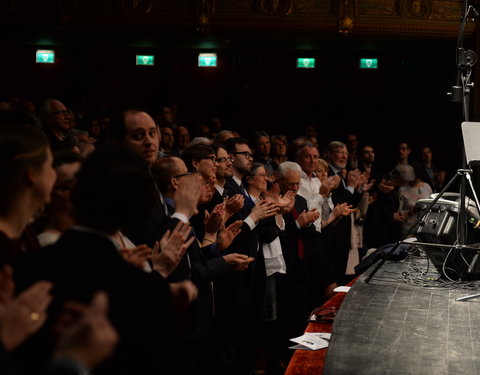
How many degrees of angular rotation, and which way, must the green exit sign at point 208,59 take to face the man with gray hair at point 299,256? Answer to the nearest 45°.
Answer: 0° — it already faces them

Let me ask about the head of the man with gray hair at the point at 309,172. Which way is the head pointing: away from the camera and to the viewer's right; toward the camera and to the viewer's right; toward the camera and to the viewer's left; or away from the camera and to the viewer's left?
toward the camera and to the viewer's right

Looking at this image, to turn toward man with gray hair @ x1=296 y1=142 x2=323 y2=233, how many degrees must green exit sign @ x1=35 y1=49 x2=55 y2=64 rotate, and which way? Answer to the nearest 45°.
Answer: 0° — it already faces them

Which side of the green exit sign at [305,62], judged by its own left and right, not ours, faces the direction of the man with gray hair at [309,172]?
front

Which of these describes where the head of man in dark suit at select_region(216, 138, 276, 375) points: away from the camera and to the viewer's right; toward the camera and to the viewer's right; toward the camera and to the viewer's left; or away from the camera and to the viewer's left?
toward the camera and to the viewer's right

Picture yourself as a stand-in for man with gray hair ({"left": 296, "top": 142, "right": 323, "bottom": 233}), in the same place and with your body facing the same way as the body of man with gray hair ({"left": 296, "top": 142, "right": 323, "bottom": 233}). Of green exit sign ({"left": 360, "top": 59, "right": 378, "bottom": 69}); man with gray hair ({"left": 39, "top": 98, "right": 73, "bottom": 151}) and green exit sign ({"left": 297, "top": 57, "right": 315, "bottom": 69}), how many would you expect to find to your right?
1

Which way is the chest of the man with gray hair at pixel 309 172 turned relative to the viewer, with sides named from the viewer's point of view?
facing the viewer and to the right of the viewer

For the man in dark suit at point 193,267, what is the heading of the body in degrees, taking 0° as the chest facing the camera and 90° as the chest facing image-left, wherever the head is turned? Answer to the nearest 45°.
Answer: approximately 270°

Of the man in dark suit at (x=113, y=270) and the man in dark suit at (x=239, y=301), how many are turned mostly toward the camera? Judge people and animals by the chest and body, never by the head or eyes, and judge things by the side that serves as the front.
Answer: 0

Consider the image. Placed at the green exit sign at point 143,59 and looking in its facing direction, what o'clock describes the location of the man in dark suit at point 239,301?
The man in dark suit is roughly at 12 o'clock from the green exit sign.

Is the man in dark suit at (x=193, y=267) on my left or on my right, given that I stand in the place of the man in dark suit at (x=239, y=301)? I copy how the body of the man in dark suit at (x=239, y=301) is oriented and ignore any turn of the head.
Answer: on my right

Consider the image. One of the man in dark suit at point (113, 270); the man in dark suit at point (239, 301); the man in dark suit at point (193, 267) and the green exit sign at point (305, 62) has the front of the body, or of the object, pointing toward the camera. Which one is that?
the green exit sign

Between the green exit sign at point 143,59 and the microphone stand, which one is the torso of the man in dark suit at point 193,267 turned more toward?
the microphone stand

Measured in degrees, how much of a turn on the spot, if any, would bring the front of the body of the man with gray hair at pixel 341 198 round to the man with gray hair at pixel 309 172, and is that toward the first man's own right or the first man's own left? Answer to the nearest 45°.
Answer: approximately 90° to the first man's own right

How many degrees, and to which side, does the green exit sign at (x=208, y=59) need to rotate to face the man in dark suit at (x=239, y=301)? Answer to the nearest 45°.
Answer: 0° — it already faces them
